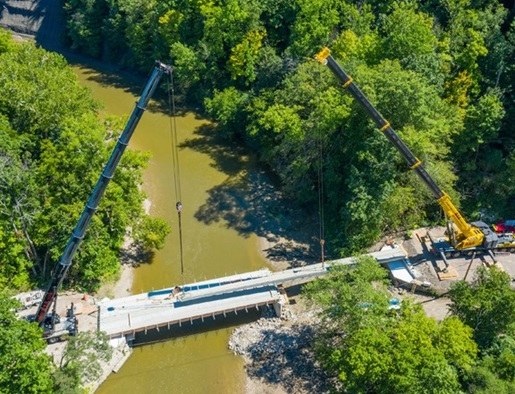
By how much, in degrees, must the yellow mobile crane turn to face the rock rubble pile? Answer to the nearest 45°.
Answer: approximately 45° to its left

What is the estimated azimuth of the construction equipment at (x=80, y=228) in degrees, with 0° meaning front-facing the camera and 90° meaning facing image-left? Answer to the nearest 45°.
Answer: approximately 270°

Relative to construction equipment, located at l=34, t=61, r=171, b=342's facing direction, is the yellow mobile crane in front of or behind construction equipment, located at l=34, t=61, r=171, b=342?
in front

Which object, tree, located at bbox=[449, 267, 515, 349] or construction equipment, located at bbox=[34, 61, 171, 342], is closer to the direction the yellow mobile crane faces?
the construction equipment

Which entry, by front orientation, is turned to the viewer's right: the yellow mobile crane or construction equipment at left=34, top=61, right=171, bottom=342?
the construction equipment

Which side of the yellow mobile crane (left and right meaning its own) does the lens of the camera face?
left

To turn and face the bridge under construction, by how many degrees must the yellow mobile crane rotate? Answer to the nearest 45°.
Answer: approximately 45° to its left

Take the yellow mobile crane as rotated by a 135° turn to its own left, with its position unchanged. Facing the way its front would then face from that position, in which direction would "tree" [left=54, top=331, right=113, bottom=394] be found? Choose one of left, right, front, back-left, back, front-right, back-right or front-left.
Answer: right
